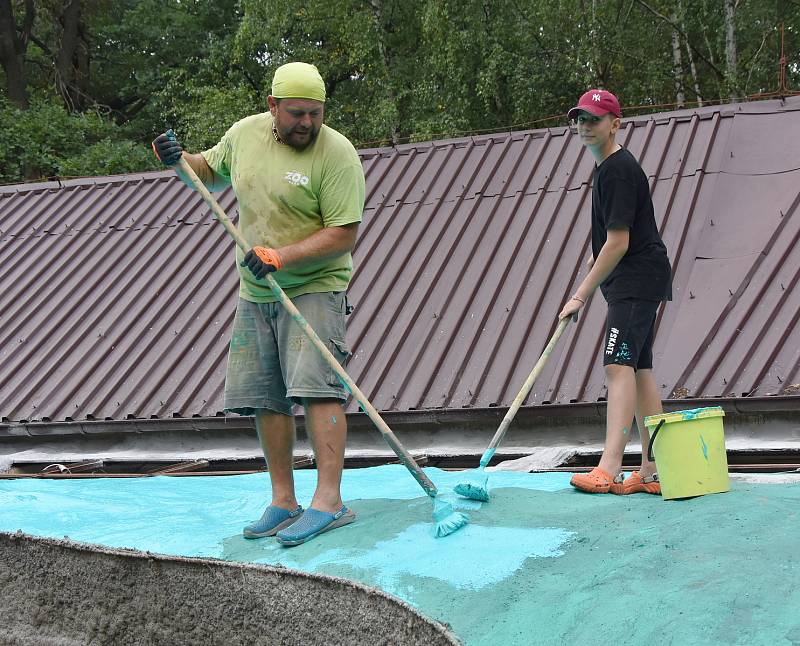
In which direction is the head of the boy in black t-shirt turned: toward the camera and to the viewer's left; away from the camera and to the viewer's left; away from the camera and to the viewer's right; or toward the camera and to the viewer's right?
toward the camera and to the viewer's left

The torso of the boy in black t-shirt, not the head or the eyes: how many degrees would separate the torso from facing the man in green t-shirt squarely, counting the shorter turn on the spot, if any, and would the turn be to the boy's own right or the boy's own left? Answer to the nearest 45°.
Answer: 0° — they already face them

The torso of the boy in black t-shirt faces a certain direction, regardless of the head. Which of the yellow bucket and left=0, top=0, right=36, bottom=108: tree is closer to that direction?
the tree

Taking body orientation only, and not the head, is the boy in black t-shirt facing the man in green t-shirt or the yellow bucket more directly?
the man in green t-shirt

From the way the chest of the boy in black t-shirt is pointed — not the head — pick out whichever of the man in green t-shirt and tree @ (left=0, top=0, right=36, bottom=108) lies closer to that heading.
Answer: the man in green t-shirt

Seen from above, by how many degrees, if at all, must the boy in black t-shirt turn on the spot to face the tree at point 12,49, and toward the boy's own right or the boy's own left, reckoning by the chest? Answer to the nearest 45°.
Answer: approximately 45° to the boy's own right

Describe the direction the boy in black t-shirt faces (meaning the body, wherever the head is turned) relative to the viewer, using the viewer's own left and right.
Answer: facing to the left of the viewer
